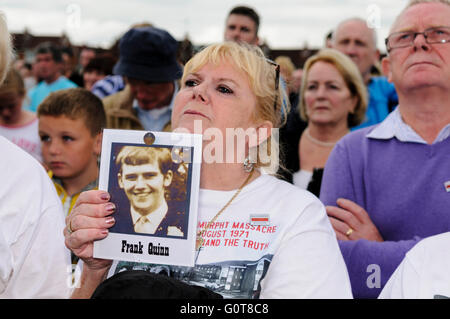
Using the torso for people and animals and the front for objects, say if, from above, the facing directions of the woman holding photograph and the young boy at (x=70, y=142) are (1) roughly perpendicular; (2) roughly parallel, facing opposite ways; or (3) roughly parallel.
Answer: roughly parallel

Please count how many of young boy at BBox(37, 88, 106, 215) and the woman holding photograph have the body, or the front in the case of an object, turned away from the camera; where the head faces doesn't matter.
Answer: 0

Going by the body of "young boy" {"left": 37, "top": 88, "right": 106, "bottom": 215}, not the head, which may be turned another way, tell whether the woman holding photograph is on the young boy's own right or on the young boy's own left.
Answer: on the young boy's own left

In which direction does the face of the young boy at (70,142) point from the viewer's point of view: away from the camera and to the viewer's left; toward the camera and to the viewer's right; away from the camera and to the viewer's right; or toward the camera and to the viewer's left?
toward the camera and to the viewer's left

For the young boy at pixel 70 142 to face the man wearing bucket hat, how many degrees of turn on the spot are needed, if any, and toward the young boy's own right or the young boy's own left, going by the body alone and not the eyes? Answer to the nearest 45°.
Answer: approximately 180°

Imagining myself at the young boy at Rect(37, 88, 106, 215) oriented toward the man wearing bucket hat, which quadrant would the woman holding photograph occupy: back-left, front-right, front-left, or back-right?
back-right

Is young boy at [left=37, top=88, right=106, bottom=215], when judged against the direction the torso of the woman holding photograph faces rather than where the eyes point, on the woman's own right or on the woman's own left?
on the woman's own right

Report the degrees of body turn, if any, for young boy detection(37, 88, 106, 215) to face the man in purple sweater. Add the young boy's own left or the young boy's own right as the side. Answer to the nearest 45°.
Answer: approximately 90° to the young boy's own left
